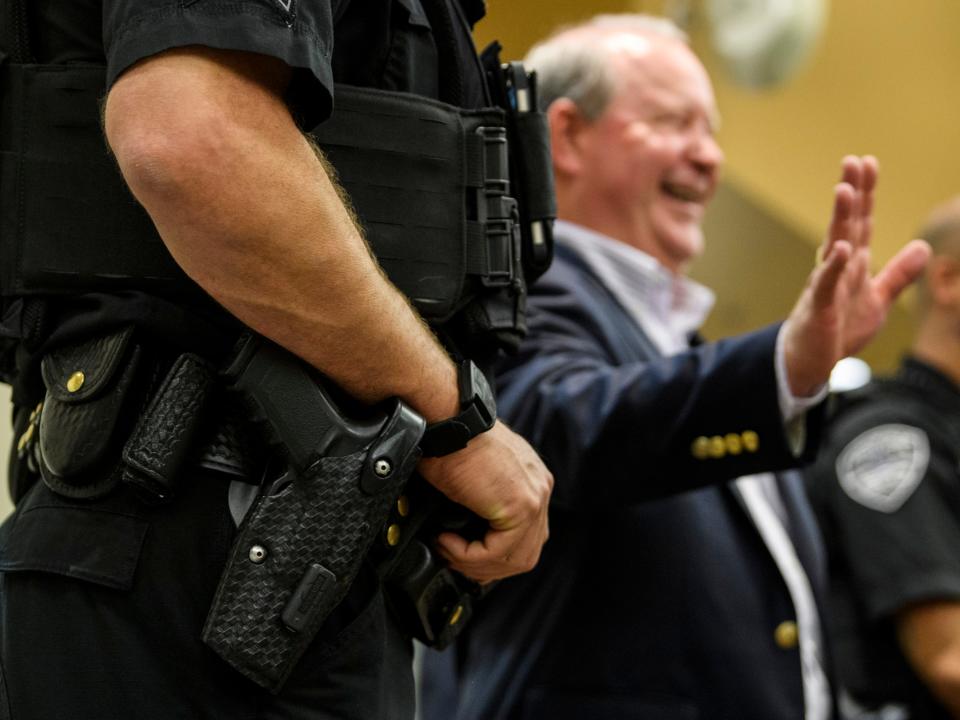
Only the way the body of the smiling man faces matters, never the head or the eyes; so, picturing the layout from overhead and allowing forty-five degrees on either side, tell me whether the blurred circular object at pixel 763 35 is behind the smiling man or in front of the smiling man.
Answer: behind

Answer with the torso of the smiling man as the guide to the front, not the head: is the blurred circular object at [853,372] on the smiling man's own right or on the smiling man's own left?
on the smiling man's own left

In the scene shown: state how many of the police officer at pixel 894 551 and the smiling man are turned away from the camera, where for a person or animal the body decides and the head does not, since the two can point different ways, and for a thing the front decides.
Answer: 0

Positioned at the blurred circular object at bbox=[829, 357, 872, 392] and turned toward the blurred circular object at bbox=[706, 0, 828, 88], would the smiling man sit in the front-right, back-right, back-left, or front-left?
front-left

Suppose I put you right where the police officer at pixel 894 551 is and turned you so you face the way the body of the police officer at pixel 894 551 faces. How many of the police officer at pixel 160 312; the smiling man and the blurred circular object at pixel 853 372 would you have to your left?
1

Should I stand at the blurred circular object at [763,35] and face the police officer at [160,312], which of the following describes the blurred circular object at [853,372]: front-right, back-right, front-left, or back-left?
front-left

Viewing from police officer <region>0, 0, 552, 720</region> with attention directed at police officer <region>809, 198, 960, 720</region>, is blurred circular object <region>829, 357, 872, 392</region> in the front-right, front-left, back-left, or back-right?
front-left
